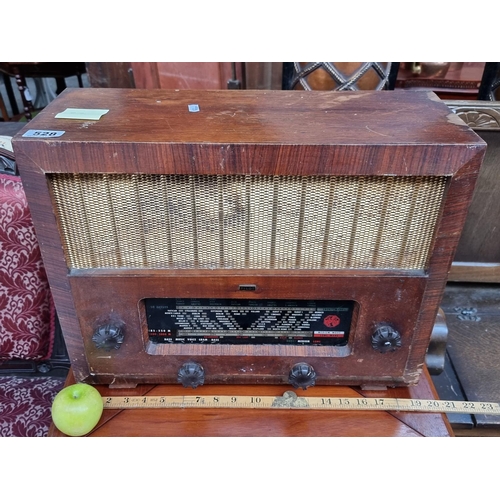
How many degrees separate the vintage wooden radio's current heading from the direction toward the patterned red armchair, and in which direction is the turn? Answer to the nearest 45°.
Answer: approximately 90° to its right

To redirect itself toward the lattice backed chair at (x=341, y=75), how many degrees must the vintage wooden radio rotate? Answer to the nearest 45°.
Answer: approximately 135° to its left

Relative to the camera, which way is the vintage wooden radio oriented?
toward the camera

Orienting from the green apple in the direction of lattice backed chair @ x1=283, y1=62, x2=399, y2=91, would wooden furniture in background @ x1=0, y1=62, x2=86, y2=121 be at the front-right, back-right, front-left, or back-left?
front-left

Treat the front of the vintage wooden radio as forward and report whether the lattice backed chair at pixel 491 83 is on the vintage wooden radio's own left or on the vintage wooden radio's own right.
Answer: on the vintage wooden radio's own left

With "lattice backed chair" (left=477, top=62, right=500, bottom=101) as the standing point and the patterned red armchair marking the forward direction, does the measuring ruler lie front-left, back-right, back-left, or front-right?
front-left

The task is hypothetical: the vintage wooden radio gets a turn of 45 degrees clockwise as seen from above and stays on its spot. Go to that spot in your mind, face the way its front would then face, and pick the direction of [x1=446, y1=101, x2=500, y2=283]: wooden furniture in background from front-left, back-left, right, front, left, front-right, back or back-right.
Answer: back

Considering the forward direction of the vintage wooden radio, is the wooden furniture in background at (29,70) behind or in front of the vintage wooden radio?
behind

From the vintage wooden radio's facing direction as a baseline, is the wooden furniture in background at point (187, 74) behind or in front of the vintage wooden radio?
behind
